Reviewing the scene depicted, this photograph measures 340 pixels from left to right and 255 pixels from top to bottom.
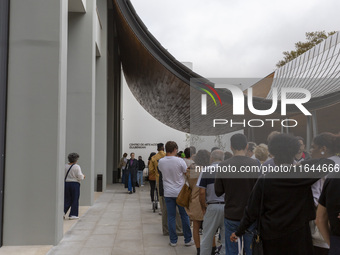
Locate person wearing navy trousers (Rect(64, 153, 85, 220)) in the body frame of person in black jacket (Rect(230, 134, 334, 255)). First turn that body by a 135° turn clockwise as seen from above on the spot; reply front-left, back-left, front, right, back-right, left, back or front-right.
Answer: back

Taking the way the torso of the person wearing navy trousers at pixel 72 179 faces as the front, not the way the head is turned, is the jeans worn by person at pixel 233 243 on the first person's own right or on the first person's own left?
on the first person's own right

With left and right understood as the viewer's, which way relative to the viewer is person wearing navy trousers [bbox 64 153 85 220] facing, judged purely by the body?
facing away from the viewer and to the right of the viewer

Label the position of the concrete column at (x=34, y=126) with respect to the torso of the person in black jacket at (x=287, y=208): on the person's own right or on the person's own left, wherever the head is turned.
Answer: on the person's own left

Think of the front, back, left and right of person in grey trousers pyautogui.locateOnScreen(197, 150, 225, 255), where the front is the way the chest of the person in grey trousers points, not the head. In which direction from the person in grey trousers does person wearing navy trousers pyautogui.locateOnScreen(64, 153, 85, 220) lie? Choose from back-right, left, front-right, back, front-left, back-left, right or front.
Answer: front-left

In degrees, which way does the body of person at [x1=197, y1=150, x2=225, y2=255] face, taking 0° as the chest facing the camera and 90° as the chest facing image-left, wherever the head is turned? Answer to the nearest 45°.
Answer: approximately 180°

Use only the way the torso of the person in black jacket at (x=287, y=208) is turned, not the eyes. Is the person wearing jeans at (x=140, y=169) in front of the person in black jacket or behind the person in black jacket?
in front

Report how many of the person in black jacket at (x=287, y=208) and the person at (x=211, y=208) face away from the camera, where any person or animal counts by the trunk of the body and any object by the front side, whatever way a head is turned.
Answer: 2

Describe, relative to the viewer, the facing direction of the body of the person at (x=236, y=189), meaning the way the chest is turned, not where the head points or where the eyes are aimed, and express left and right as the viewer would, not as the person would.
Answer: facing away from the viewer

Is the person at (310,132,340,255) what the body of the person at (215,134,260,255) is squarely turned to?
no

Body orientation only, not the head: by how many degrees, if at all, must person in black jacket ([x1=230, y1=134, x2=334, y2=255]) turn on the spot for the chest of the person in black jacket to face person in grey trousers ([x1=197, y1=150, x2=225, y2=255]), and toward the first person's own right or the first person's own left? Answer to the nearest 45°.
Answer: approximately 45° to the first person's own left

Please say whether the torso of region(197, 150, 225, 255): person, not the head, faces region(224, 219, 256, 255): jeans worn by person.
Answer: no

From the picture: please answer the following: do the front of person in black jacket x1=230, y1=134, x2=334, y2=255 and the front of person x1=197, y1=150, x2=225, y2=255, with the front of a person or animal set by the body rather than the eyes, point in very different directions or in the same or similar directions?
same or similar directions

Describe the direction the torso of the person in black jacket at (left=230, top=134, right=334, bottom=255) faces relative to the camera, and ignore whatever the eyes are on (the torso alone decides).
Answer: away from the camera

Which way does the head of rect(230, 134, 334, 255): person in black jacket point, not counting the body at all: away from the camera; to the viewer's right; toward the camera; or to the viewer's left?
away from the camera

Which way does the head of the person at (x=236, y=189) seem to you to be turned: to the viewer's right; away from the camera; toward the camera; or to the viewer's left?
away from the camera
